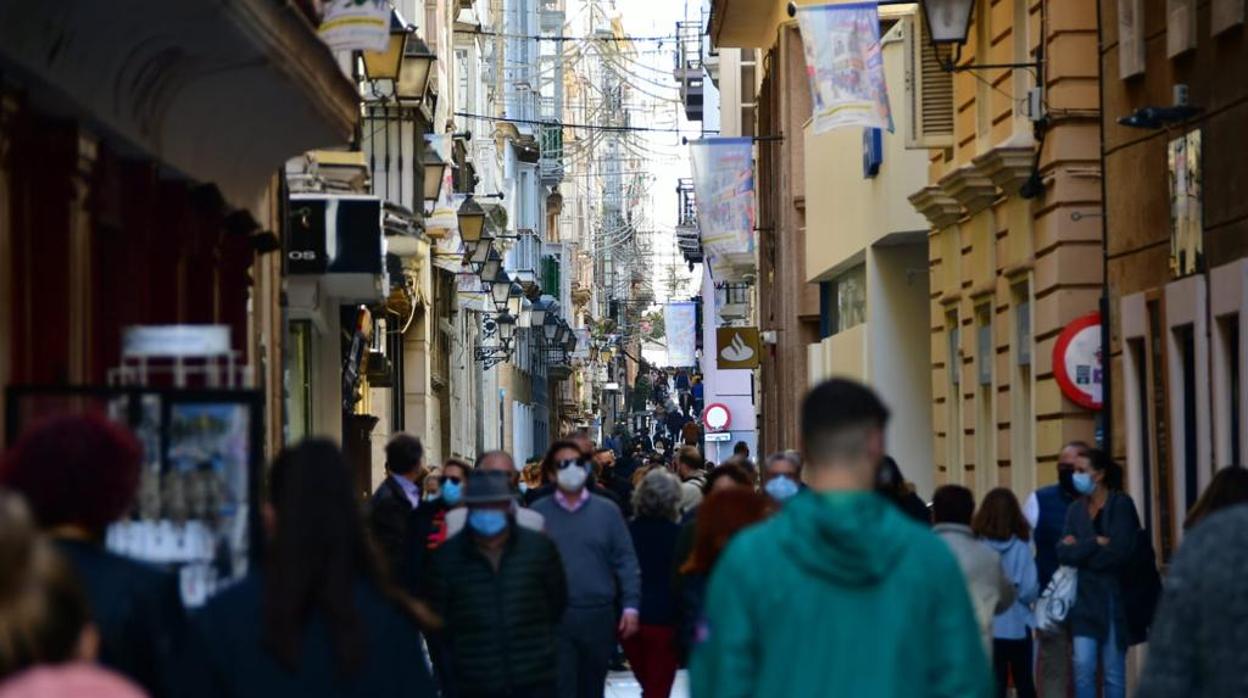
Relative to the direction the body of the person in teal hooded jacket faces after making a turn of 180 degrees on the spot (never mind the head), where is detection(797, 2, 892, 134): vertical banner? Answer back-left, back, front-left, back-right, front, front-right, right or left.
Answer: back

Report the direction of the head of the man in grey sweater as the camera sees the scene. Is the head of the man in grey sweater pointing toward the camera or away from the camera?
toward the camera

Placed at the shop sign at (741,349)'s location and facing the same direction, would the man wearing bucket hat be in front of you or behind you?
in front

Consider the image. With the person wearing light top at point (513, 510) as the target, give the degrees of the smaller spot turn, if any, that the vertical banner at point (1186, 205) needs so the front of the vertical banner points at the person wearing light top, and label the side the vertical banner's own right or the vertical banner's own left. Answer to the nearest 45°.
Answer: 0° — it already faces them

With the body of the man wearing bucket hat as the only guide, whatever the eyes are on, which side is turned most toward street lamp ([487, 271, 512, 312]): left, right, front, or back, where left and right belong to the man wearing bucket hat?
back

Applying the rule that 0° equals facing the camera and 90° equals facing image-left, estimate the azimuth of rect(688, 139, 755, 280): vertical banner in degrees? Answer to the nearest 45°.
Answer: approximately 0°

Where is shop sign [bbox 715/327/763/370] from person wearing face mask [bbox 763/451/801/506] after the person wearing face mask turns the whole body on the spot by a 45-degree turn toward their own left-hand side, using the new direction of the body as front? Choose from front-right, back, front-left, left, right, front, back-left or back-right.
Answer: back-left

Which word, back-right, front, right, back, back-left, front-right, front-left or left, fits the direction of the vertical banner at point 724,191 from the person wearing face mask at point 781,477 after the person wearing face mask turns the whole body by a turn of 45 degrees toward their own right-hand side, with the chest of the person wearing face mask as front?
back-right

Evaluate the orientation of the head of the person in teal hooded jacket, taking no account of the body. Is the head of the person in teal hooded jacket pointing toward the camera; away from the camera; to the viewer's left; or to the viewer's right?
away from the camera

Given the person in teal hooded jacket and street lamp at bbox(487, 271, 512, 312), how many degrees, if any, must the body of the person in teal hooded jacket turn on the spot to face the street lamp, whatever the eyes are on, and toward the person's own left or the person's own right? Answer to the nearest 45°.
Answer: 0° — they already face it

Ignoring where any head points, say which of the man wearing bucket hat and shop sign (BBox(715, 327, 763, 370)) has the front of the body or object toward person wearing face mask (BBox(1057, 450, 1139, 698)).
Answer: the shop sign

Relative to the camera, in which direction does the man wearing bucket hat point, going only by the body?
toward the camera

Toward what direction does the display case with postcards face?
toward the camera

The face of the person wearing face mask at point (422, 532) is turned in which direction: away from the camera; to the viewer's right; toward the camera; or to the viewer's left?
toward the camera
